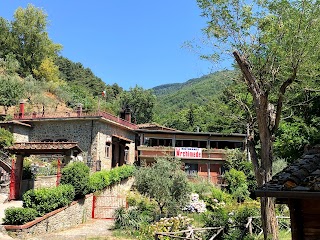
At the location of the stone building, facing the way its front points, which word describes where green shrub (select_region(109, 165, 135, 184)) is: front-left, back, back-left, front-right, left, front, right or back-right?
front

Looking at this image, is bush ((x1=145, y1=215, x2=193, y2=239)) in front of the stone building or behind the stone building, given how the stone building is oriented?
in front

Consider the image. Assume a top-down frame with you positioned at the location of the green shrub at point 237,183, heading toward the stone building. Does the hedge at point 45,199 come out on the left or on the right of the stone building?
left

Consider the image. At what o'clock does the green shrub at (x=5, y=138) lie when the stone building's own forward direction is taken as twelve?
The green shrub is roughly at 4 o'clock from the stone building.

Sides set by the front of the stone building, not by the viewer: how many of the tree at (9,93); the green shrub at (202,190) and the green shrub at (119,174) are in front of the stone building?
2

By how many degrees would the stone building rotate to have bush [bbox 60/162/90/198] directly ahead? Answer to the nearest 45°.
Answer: approximately 45° to its right

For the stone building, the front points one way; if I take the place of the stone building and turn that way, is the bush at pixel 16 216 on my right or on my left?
on my right

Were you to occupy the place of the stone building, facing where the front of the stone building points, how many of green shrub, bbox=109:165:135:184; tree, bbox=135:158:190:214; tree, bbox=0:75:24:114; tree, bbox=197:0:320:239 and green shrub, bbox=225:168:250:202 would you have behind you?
1

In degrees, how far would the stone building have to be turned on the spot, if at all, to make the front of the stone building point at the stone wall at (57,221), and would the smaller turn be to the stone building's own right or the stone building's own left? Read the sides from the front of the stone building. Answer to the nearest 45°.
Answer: approximately 45° to the stone building's own right

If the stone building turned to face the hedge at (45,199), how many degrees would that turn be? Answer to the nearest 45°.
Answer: approximately 45° to its right

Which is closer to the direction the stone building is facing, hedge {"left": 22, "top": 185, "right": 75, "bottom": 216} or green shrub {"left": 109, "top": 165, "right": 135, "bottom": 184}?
the green shrub

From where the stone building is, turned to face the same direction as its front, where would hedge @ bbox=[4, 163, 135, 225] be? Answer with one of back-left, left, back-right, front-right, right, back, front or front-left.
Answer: front-right

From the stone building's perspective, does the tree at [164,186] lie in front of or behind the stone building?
in front

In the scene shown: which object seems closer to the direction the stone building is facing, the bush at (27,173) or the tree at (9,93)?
the bush

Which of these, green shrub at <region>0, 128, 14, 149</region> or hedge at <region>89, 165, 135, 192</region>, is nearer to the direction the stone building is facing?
the hedge

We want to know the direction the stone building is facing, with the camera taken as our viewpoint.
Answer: facing the viewer and to the right of the viewer
